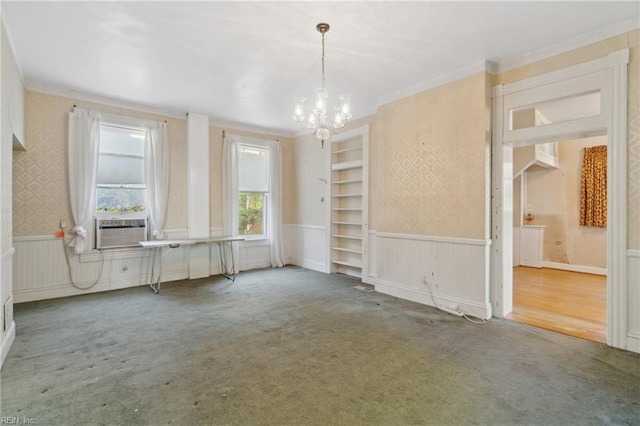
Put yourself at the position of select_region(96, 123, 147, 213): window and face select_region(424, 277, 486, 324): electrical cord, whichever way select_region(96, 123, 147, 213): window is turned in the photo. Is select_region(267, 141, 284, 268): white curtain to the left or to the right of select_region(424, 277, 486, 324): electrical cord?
left

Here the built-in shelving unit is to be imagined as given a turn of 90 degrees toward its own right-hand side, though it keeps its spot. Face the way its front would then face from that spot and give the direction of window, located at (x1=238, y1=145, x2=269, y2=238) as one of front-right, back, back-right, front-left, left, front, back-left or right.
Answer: front-left

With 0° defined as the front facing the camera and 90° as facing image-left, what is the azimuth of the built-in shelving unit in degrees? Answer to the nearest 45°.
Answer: approximately 45°

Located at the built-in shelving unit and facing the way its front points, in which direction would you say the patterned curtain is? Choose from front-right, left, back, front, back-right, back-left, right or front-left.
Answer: back-left

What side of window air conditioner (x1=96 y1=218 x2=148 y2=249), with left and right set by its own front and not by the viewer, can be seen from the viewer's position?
front

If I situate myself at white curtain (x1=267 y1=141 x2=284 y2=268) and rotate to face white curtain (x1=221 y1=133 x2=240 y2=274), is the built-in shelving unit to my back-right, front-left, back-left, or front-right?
back-left

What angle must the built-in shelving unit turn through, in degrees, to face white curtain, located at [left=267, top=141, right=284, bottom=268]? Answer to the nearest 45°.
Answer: approximately 45° to its right

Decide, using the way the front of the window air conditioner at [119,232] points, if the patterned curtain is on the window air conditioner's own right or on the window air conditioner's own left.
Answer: on the window air conditioner's own left

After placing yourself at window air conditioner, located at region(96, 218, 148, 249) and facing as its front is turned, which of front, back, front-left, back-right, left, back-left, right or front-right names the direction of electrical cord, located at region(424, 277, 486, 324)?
front-left

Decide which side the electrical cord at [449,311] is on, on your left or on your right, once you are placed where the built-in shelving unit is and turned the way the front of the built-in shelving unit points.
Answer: on your left

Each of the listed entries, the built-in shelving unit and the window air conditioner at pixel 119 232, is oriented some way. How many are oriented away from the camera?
0
